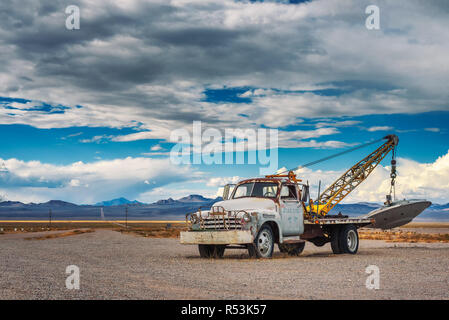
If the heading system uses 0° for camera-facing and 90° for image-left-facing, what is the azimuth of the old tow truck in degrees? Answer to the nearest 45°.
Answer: approximately 45°
